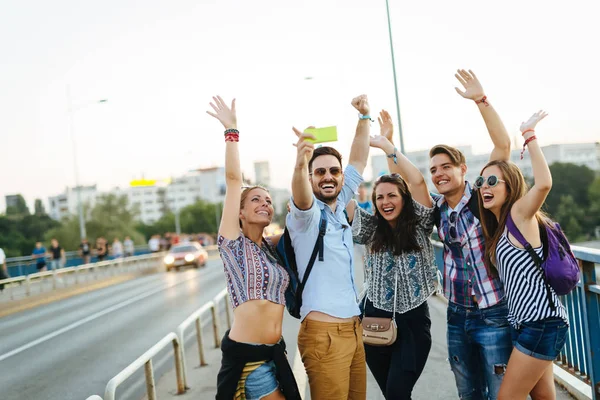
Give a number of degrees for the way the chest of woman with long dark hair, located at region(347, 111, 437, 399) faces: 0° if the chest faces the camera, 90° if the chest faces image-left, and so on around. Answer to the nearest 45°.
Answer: approximately 0°

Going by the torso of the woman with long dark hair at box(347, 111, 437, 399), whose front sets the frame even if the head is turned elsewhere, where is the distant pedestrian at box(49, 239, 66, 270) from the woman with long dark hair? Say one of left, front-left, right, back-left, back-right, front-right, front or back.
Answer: back-right

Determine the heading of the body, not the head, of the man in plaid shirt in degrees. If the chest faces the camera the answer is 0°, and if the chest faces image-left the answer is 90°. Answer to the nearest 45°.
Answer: approximately 45°

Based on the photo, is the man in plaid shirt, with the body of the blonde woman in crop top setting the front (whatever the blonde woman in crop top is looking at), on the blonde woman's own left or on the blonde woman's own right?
on the blonde woman's own left

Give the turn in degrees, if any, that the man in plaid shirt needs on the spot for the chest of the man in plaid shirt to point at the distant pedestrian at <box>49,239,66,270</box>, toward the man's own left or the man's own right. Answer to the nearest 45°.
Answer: approximately 90° to the man's own right

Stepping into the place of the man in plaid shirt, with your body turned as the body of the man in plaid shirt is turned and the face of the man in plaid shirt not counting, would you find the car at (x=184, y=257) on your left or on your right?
on your right
